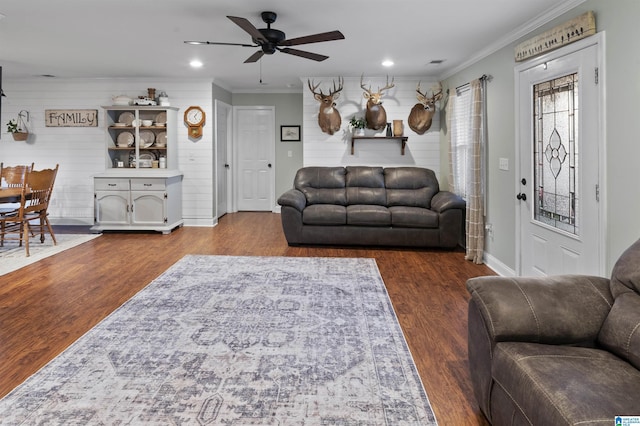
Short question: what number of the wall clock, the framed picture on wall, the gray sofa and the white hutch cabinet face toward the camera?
4

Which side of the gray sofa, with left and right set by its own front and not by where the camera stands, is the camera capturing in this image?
front

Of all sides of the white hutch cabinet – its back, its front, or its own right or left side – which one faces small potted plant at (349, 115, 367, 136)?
left

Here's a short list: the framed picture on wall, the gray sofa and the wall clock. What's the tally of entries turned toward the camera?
3

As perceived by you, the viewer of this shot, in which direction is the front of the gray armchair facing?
facing the viewer and to the left of the viewer

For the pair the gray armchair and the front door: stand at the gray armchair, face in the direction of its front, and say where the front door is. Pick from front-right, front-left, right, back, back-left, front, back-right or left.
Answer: back-right

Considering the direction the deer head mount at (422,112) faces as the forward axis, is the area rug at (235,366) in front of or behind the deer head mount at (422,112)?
in front

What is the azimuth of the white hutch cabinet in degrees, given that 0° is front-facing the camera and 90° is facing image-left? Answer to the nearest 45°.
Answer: approximately 0°

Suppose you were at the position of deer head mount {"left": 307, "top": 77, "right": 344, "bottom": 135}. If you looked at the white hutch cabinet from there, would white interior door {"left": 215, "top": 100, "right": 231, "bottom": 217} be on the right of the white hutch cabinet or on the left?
right
